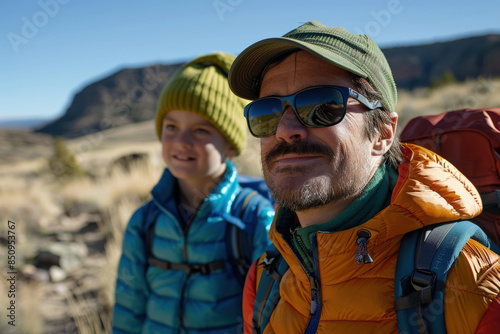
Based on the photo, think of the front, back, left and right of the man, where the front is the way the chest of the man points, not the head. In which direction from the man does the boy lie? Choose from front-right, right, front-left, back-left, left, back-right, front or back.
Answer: right

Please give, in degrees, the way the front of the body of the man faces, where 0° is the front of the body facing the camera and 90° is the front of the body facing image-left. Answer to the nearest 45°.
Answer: approximately 45°

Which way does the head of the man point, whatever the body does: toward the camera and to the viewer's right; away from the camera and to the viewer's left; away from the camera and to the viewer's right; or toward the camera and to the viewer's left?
toward the camera and to the viewer's left
